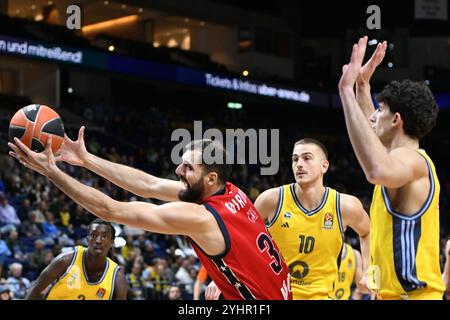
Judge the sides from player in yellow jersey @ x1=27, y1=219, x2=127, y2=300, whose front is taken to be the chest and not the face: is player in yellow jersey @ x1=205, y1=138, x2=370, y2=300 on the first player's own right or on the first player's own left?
on the first player's own left

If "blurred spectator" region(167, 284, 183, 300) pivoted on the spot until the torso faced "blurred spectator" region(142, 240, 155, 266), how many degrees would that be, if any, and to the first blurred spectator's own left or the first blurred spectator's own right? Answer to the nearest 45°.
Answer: approximately 180°

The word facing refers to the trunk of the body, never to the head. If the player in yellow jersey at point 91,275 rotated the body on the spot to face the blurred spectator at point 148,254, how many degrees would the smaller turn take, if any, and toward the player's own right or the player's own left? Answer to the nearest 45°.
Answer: approximately 180°

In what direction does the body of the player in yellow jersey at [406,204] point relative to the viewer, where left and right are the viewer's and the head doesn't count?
facing to the left of the viewer

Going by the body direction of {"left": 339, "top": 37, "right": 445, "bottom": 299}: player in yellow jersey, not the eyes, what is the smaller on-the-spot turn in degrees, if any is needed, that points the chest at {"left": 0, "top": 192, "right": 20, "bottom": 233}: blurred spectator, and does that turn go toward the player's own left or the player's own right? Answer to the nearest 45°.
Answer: approximately 45° to the player's own right

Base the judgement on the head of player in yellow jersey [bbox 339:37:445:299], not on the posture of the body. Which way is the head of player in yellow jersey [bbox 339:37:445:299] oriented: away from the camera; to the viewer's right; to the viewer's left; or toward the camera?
to the viewer's left

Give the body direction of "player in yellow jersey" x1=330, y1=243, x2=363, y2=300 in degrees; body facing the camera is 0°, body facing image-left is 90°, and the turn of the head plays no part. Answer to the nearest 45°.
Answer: approximately 45°
